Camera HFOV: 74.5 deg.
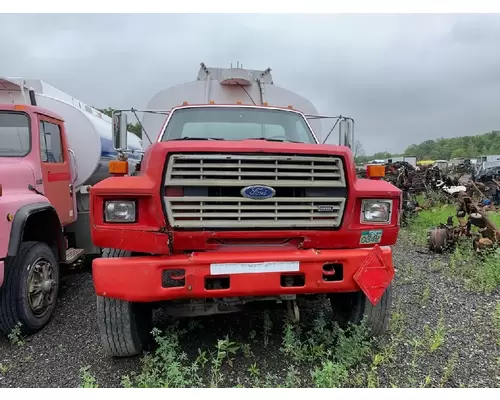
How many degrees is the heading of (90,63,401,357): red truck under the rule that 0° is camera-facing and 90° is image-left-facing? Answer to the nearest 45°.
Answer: approximately 0°

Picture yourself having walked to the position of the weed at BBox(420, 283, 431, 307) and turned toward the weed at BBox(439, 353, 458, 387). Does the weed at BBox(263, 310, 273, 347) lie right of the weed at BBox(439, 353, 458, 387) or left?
right

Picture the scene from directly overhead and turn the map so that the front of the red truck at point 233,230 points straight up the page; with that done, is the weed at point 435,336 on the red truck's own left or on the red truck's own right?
on the red truck's own left

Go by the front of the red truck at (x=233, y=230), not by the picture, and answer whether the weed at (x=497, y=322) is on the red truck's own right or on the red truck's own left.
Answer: on the red truck's own left
